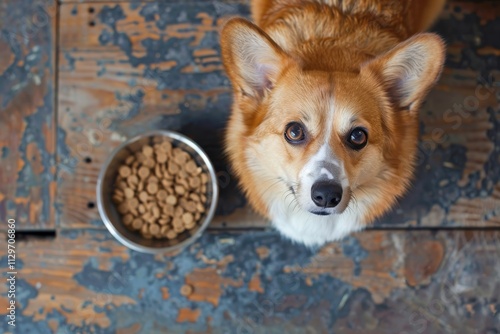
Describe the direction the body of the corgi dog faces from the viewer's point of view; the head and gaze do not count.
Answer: toward the camera

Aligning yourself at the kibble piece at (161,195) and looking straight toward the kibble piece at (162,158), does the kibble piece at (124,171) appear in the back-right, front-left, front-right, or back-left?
front-left

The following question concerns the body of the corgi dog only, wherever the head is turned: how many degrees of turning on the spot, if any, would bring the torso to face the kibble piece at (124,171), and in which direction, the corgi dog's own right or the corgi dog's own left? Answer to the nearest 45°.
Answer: approximately 90° to the corgi dog's own right

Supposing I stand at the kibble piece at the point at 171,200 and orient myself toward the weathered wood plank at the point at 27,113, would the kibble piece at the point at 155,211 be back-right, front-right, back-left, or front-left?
front-left

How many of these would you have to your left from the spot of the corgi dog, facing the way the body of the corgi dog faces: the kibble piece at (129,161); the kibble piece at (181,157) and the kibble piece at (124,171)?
0

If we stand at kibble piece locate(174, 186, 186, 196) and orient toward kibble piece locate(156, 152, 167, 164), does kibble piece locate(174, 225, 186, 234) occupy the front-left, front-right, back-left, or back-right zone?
back-left

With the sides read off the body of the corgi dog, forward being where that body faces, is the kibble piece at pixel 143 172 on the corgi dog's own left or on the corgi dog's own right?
on the corgi dog's own right

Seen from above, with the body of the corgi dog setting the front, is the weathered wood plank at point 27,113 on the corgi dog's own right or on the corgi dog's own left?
on the corgi dog's own right

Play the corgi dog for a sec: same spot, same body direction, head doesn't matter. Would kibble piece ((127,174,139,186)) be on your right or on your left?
on your right
